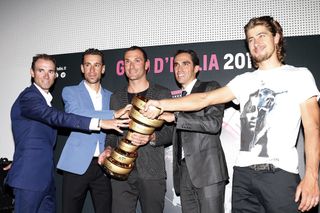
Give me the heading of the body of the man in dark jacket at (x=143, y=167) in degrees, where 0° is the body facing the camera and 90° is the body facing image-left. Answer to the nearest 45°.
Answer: approximately 0°

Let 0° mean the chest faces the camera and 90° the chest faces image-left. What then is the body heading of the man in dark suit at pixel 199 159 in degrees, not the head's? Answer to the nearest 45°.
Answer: approximately 45°

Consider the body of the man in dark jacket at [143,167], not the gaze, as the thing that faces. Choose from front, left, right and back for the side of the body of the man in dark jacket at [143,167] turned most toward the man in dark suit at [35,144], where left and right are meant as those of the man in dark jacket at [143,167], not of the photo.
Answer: right

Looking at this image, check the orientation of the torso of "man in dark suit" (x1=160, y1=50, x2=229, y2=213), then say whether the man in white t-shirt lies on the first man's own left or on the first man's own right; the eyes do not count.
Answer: on the first man's own left

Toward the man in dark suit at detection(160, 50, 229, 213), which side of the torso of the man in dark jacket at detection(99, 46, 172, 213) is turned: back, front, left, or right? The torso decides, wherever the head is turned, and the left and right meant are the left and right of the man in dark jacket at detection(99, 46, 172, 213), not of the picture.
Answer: left
